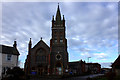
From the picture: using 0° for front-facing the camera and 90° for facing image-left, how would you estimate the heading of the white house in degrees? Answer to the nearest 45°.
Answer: approximately 315°
